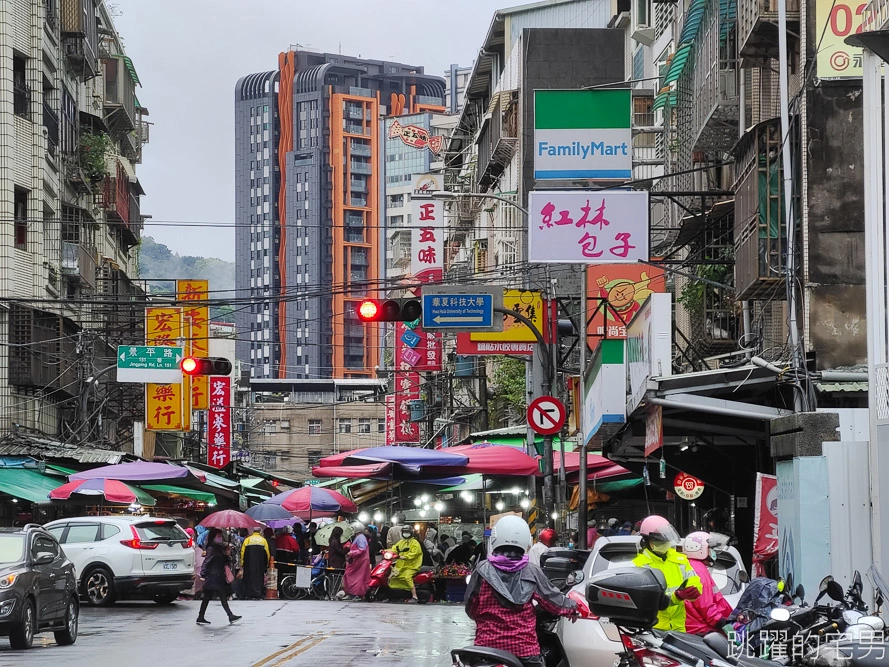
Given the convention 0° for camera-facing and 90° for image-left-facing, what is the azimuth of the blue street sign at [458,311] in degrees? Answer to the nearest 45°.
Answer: approximately 0°

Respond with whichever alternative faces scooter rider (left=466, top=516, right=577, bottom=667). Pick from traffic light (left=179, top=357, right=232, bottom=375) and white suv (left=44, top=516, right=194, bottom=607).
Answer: the traffic light

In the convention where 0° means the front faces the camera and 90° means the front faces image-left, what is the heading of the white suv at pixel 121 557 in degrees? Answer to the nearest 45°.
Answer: approximately 135°

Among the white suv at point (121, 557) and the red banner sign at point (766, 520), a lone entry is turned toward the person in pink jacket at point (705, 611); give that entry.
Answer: the red banner sign

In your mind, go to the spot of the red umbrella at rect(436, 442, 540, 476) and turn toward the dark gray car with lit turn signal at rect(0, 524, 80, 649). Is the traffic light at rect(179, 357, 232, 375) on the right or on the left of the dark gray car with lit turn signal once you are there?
right

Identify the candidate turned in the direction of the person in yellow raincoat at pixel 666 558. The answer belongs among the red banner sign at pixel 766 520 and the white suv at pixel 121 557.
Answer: the red banner sign

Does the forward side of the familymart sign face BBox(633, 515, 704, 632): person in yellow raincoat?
yes
